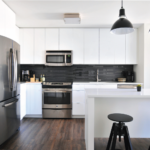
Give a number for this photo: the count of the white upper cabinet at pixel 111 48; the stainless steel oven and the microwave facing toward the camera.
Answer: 3

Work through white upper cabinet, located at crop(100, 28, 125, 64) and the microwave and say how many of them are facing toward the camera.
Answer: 2

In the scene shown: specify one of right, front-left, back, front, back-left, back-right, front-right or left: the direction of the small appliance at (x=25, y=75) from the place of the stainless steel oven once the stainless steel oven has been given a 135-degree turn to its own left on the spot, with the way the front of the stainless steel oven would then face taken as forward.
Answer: left

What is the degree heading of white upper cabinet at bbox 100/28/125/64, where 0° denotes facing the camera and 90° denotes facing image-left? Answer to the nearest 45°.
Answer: approximately 0°

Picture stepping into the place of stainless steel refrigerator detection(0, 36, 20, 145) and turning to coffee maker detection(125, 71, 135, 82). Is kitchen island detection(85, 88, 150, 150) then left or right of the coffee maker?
right

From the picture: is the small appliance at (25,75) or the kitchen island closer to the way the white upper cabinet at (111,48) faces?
the kitchen island

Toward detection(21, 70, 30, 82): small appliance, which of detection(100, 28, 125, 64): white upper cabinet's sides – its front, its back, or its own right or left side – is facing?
right
